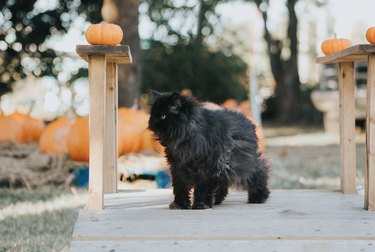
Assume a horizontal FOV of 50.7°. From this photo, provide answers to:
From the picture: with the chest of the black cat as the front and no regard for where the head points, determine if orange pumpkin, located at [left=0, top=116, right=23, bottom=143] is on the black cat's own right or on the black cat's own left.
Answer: on the black cat's own right

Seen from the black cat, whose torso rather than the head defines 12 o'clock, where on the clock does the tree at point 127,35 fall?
The tree is roughly at 4 o'clock from the black cat.

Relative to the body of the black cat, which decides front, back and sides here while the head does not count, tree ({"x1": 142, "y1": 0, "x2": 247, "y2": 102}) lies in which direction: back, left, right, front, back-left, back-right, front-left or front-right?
back-right

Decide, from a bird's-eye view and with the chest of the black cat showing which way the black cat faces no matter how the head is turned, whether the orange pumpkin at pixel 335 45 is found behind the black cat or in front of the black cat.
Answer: behind

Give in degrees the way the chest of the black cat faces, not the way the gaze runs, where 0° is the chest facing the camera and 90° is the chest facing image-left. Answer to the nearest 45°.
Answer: approximately 45°

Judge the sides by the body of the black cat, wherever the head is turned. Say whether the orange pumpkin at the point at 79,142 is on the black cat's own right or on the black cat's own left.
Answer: on the black cat's own right

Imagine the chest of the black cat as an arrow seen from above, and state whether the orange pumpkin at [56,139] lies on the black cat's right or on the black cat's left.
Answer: on the black cat's right

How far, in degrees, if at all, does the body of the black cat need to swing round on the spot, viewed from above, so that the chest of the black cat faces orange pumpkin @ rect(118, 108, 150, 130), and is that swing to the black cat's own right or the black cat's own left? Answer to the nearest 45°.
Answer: approximately 135° to the black cat's own right

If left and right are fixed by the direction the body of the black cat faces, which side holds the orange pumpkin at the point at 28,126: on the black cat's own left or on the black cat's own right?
on the black cat's own right

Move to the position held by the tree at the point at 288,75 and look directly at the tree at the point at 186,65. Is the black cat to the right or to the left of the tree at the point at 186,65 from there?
left

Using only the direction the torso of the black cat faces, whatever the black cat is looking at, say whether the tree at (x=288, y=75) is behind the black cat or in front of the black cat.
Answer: behind
